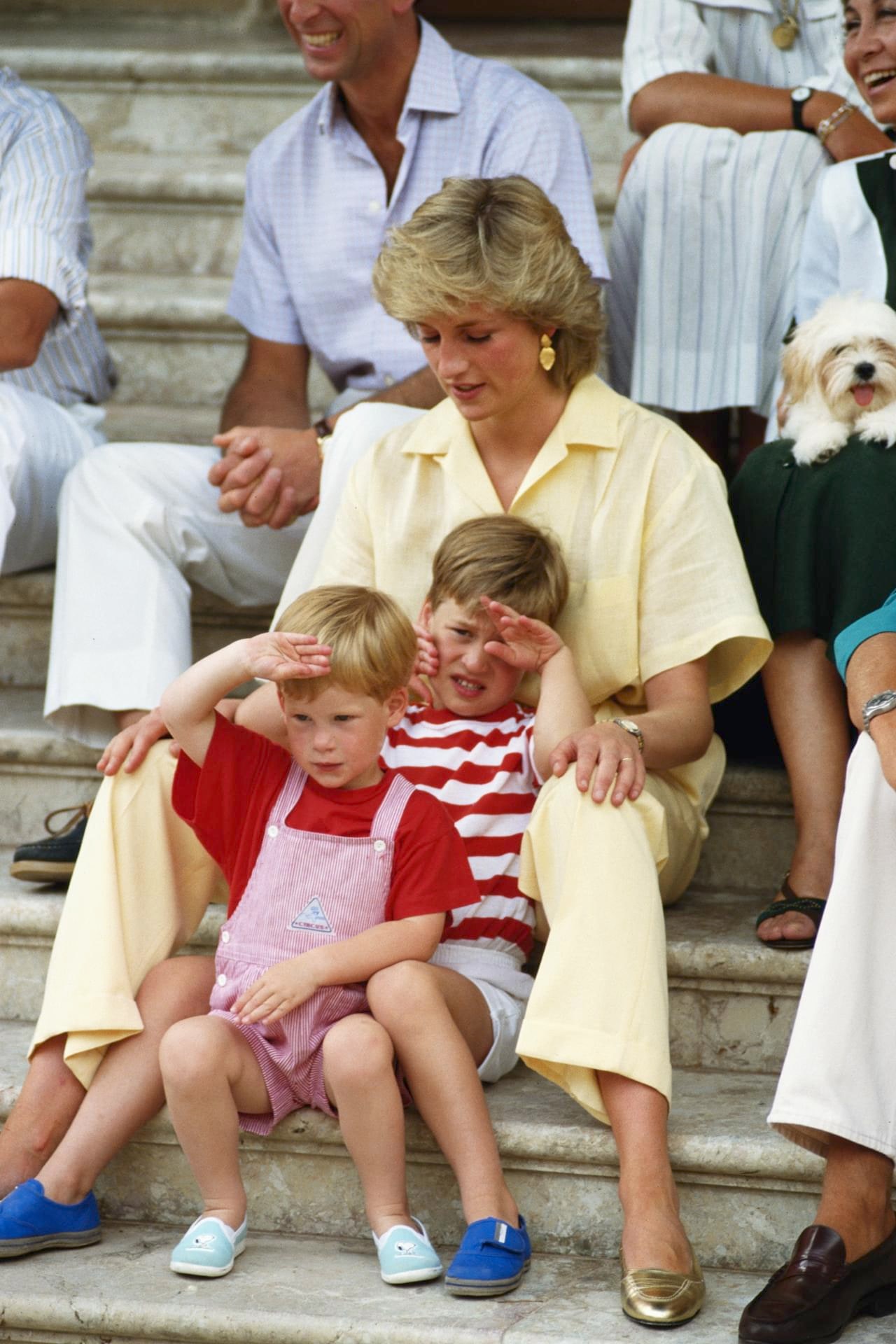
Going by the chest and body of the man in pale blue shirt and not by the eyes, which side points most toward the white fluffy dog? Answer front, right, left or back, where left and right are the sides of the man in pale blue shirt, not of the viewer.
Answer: left

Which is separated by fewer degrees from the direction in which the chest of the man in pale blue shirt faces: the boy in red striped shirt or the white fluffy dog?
the boy in red striped shirt

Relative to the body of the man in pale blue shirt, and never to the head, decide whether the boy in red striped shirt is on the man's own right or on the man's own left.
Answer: on the man's own left

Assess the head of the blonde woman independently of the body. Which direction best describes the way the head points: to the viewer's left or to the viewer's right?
to the viewer's left

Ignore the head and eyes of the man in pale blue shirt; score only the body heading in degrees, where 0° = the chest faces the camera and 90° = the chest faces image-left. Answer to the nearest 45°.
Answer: approximately 45°
